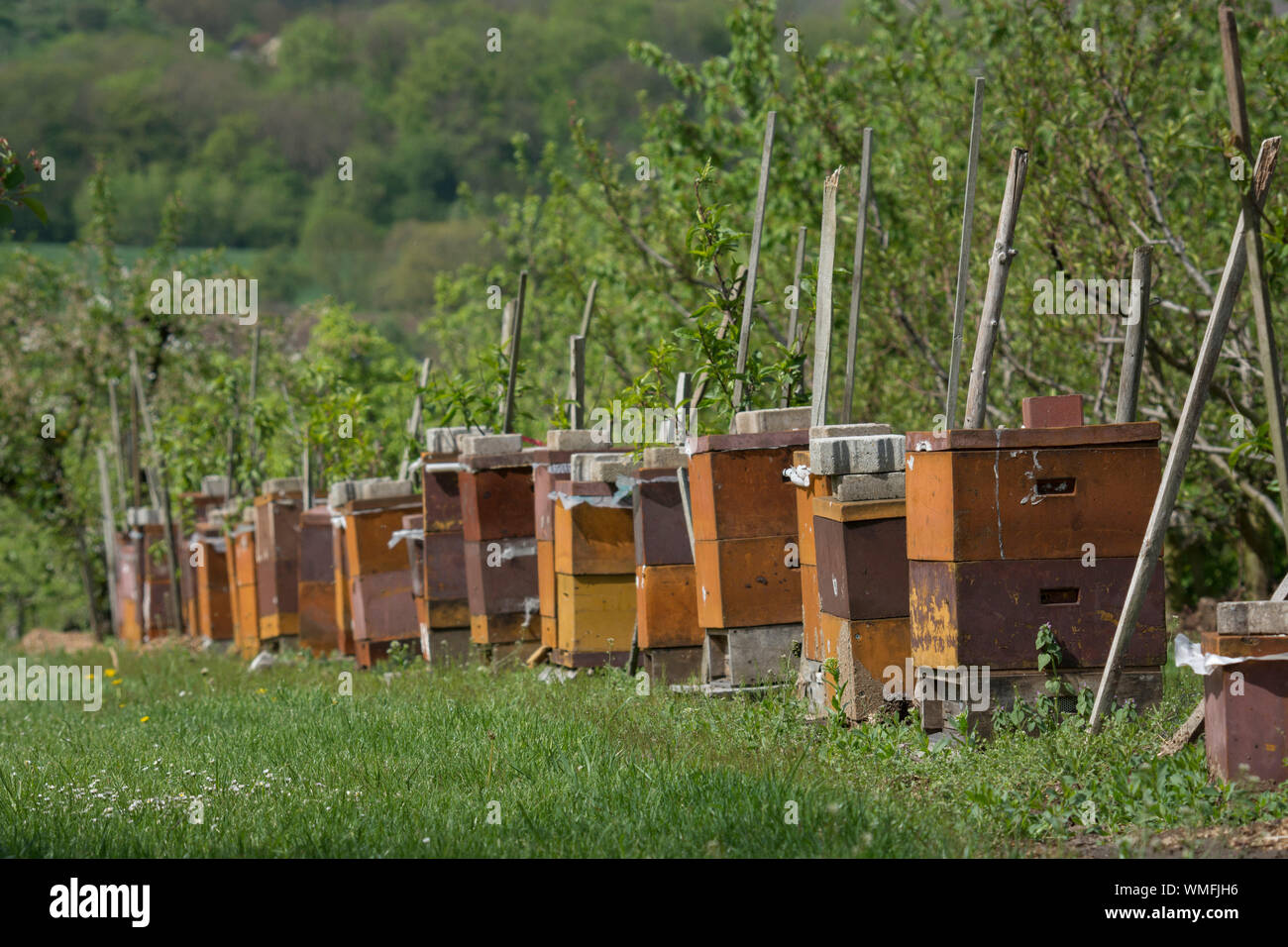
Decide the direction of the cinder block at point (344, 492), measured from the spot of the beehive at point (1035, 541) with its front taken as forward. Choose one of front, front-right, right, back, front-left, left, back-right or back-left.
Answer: back-right

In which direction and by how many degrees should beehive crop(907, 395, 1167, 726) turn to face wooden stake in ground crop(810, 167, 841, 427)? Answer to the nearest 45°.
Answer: approximately 135° to its right

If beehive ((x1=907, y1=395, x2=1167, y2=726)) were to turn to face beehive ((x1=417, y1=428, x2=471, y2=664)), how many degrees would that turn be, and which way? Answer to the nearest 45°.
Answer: approximately 135° to its right

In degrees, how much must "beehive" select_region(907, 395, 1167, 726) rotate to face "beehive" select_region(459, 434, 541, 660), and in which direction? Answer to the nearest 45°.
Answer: approximately 135° to its right

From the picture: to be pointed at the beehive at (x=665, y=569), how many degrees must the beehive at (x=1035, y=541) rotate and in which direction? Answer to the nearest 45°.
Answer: approximately 135° to its right

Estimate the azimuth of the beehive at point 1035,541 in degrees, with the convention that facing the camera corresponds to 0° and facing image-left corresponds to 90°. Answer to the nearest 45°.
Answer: approximately 0°

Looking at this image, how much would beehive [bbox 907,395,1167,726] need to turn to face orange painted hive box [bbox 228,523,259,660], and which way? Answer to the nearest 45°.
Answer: approximately 135° to its right

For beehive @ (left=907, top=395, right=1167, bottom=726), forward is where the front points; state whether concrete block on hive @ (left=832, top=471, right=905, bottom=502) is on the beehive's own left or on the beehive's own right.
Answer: on the beehive's own right
